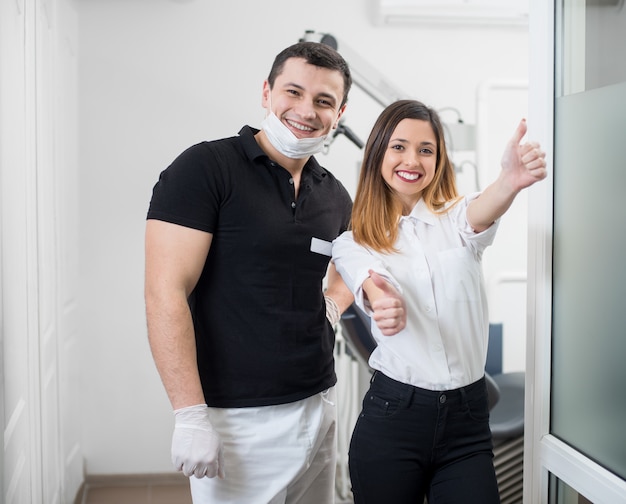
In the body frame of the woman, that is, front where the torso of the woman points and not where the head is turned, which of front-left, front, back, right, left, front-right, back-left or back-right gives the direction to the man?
right

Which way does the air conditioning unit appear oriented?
toward the camera

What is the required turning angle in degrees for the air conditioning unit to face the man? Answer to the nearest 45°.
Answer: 0° — it already faces them

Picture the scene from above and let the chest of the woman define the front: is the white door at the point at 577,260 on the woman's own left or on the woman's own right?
on the woman's own left

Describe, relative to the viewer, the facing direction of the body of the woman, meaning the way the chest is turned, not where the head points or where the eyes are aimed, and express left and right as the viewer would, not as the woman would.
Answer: facing the viewer
